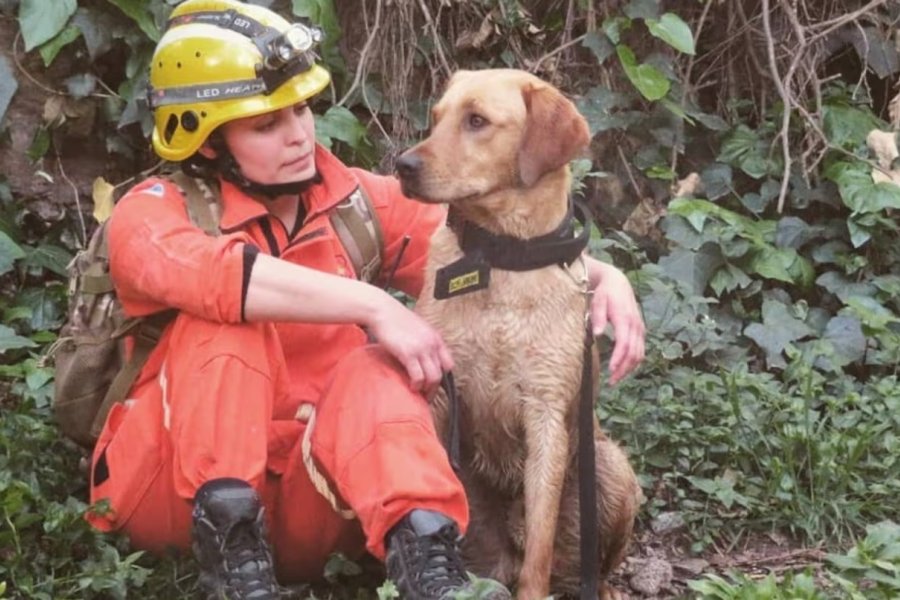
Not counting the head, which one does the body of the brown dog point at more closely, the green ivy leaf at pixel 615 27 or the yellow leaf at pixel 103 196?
the yellow leaf

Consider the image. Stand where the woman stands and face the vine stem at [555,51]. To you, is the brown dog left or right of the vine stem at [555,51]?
right

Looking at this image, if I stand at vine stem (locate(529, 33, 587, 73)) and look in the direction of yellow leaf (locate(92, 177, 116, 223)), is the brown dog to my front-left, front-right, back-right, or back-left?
front-left

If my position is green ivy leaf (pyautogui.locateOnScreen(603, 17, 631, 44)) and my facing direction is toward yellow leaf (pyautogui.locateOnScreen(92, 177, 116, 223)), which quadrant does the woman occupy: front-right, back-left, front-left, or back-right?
front-left

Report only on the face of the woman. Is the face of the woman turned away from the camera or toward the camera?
toward the camera

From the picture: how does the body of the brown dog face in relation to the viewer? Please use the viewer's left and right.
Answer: facing the viewer and to the left of the viewer

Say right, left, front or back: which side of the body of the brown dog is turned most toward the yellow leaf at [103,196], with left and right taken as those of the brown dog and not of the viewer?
right

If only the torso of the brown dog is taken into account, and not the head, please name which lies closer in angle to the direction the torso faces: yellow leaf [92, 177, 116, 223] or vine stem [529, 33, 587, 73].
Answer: the yellow leaf

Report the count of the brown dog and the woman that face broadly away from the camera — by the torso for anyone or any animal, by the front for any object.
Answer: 0

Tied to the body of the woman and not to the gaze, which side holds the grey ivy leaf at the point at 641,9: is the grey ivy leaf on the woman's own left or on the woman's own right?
on the woman's own left

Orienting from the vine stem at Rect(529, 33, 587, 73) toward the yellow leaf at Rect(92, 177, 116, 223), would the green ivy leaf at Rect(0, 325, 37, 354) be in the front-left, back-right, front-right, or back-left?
front-left

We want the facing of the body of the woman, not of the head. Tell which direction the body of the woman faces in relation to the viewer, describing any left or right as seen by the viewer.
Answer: facing the viewer and to the right of the viewer
